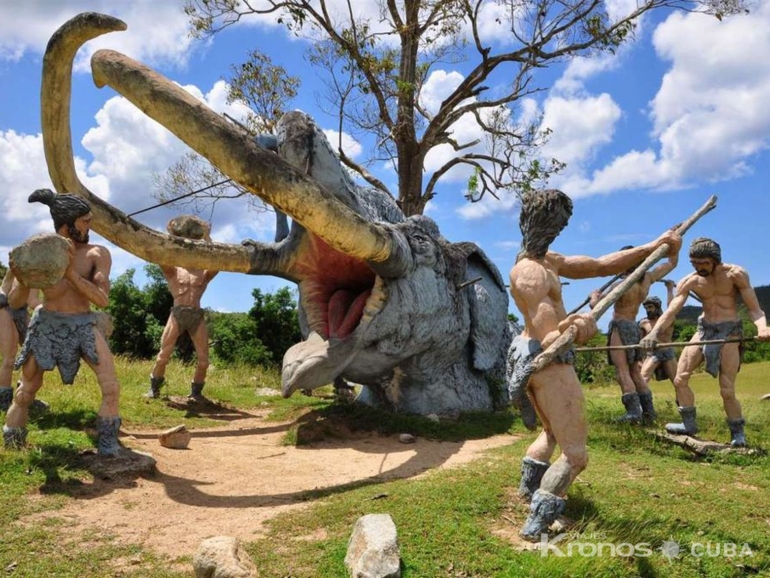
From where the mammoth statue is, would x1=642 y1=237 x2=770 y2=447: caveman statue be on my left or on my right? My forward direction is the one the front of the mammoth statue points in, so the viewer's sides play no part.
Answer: on my left

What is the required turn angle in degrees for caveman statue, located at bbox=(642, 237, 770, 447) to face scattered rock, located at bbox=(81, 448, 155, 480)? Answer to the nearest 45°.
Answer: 0° — it already faces it

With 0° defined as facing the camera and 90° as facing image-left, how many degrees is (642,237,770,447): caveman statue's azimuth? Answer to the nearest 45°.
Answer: approximately 45°

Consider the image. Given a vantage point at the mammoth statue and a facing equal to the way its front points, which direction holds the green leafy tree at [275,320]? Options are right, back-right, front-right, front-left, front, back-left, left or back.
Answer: back-right

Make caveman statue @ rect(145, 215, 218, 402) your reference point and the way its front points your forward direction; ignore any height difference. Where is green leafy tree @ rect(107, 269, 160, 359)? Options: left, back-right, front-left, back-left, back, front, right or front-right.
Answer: back

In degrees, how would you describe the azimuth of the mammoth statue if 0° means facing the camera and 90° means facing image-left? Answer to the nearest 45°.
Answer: approximately 45°

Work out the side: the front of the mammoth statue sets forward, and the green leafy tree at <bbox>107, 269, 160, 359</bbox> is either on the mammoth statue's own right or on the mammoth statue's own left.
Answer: on the mammoth statue's own right

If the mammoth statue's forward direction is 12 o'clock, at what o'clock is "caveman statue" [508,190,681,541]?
The caveman statue is roughly at 10 o'clock from the mammoth statue.
